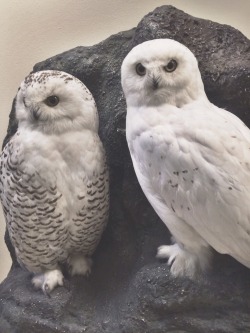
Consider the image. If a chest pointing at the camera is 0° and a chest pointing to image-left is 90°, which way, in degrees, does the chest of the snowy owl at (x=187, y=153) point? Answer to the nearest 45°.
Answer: approximately 45°
